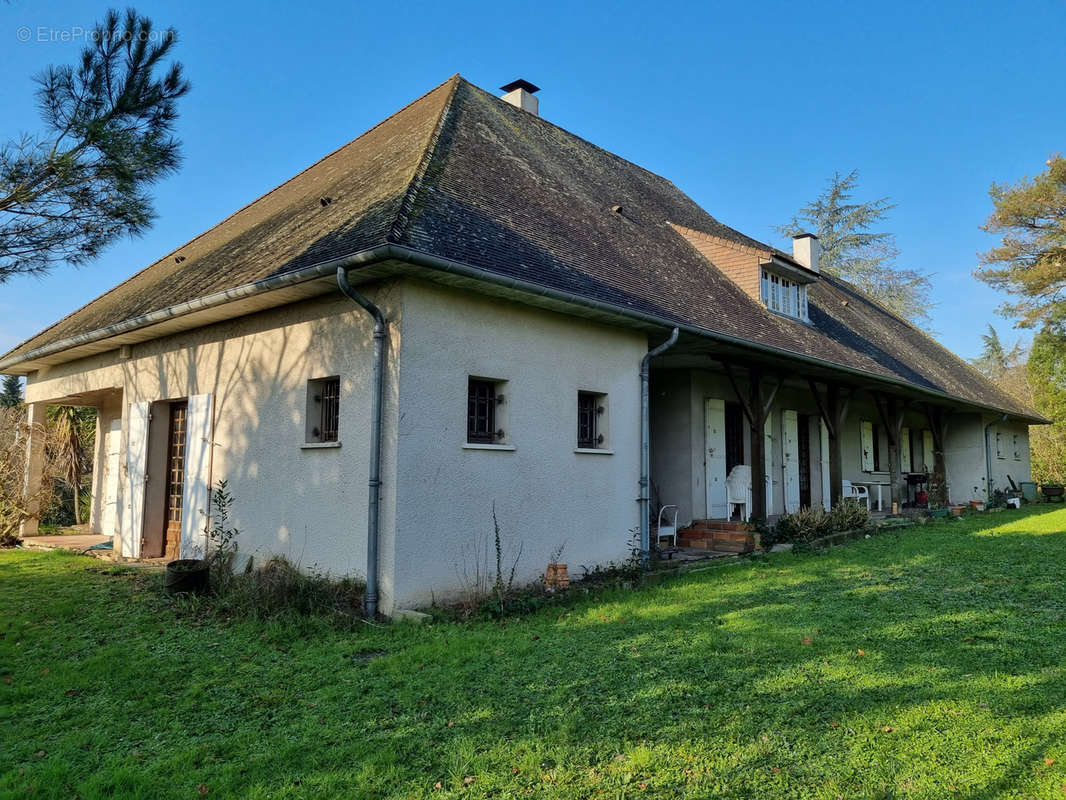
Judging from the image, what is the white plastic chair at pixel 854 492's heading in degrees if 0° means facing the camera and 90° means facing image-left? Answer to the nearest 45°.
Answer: approximately 315°

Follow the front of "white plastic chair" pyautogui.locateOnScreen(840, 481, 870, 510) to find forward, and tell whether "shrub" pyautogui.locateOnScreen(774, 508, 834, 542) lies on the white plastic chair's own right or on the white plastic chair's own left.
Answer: on the white plastic chair's own right

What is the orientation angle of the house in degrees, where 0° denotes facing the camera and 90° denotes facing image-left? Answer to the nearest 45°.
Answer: approximately 315°

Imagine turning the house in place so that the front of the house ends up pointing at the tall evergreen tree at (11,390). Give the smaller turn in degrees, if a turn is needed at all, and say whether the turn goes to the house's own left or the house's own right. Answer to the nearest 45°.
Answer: approximately 180°

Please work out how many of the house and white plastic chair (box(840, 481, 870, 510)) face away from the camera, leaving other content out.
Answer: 0

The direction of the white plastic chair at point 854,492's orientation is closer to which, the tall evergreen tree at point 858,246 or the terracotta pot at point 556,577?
the terracotta pot

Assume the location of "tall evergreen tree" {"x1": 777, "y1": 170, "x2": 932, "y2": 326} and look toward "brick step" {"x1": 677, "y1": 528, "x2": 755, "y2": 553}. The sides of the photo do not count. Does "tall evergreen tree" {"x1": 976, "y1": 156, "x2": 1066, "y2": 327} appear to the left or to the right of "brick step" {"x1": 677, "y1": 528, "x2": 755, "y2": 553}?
left

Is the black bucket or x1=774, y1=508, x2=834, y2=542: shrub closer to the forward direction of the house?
the shrub

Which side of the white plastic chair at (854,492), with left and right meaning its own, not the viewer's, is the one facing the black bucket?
right

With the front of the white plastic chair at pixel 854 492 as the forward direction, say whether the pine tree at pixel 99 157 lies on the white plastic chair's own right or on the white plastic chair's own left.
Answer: on the white plastic chair's own right

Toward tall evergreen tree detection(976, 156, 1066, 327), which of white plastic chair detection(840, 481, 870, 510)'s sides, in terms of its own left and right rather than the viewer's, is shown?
left
